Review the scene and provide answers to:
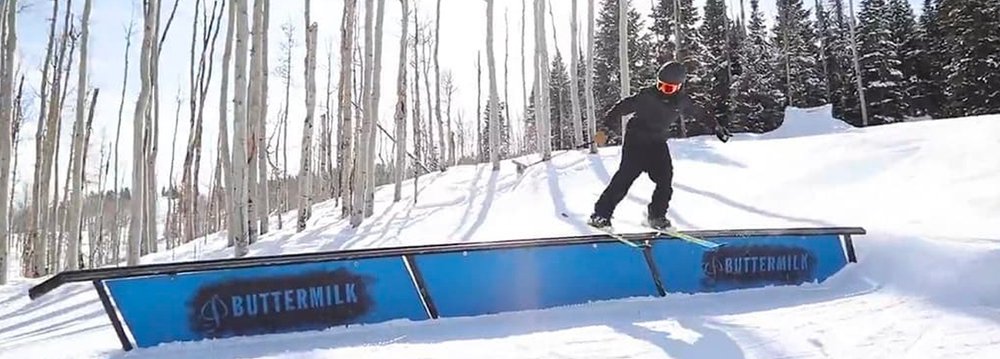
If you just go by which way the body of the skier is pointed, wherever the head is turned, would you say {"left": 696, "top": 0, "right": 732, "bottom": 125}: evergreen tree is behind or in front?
behind

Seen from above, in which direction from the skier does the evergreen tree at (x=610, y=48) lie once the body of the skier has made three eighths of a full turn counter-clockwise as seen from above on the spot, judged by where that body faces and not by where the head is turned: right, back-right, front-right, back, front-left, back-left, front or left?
front-left

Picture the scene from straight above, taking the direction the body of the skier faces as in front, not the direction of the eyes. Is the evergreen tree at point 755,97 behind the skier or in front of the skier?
behind

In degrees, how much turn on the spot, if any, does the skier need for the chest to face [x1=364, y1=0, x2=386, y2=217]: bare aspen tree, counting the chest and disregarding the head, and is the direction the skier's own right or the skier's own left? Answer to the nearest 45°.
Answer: approximately 135° to the skier's own right

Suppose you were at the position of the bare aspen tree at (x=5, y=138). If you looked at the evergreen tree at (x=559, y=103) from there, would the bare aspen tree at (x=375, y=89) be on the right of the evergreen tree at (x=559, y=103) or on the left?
right

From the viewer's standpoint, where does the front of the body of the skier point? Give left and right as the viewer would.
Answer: facing the viewer

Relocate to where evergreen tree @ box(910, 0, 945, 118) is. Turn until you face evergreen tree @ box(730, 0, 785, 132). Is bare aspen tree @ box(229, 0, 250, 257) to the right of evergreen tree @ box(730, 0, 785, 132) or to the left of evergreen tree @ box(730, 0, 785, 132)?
left

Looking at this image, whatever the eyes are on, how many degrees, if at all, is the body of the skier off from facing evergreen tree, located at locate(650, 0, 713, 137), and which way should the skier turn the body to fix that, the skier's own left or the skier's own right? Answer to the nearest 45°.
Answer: approximately 180°

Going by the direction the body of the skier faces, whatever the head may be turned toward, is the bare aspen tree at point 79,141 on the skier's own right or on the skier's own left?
on the skier's own right

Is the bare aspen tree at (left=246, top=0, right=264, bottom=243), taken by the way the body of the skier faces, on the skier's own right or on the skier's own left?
on the skier's own right

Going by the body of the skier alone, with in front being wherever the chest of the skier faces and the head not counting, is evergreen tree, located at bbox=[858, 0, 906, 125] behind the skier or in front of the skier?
behind

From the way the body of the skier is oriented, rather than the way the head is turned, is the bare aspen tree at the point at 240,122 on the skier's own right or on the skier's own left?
on the skier's own right
